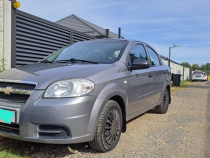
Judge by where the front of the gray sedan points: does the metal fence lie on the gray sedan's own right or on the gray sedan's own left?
on the gray sedan's own right

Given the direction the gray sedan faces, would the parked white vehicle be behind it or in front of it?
behind

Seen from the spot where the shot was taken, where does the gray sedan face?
facing the viewer and to the left of the viewer
